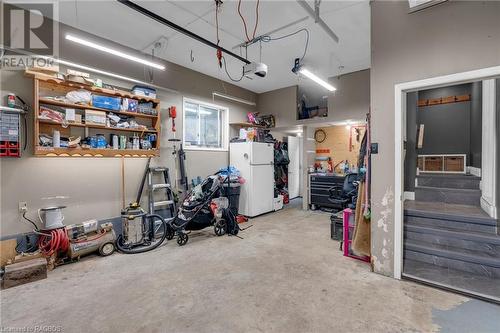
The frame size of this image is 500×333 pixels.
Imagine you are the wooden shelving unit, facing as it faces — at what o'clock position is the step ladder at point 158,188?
The step ladder is roughly at 10 o'clock from the wooden shelving unit.

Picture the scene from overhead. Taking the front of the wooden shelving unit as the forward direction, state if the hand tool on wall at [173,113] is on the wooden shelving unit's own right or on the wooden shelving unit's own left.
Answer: on the wooden shelving unit's own left

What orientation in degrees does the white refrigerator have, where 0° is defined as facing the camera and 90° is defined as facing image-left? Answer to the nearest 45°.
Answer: approximately 315°

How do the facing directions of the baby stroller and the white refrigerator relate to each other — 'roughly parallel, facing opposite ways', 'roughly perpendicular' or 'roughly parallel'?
roughly perpendicular

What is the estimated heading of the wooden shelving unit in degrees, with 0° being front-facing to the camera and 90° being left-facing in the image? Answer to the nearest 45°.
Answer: approximately 315°
